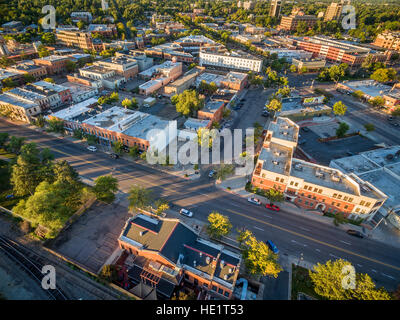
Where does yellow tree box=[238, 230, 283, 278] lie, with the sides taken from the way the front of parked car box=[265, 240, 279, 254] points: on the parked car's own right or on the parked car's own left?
on the parked car's own right

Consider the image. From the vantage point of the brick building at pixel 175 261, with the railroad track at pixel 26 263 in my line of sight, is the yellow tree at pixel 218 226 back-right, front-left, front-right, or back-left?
back-right

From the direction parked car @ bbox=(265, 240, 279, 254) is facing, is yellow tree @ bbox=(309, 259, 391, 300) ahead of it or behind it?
ahead

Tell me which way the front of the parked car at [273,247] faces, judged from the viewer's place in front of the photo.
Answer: facing the viewer and to the right of the viewer

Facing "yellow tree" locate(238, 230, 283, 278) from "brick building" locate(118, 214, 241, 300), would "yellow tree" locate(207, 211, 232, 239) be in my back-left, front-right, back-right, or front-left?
front-left

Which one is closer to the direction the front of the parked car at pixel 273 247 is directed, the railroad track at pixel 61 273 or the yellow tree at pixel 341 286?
the yellow tree

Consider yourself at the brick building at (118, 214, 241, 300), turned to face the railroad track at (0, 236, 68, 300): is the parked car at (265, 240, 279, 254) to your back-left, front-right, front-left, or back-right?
back-right

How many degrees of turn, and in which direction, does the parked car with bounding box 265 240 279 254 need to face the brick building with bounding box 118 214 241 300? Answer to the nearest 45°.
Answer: approximately 90° to its right
